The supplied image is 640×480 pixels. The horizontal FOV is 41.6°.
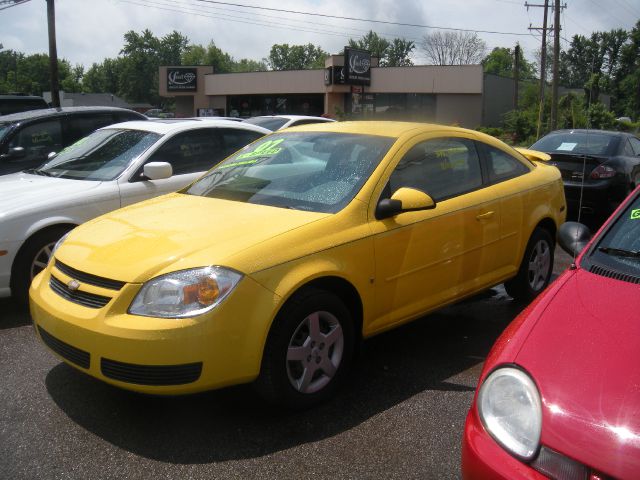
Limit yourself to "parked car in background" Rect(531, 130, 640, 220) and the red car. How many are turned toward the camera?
1

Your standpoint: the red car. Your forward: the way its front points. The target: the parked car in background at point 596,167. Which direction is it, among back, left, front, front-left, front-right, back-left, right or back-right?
back

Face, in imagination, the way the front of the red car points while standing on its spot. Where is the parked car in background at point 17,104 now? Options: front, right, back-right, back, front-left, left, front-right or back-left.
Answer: back-right

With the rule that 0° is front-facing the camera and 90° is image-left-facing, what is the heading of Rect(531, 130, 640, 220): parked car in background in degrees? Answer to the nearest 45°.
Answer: approximately 225°

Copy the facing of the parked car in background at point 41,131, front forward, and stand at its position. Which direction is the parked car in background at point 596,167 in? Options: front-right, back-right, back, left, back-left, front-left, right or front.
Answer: back-left

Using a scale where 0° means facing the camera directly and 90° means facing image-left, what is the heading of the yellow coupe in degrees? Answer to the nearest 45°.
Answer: approximately 45°

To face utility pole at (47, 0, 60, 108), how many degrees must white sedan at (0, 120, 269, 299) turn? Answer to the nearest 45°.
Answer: approximately 135° to its right

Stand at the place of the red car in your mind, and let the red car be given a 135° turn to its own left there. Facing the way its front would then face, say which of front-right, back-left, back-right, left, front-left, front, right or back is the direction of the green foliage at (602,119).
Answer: front-left

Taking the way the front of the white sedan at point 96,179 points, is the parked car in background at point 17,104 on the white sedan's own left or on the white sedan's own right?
on the white sedan's own right

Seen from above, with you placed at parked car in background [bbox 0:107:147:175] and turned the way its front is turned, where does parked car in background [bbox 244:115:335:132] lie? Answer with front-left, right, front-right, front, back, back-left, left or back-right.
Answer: back
